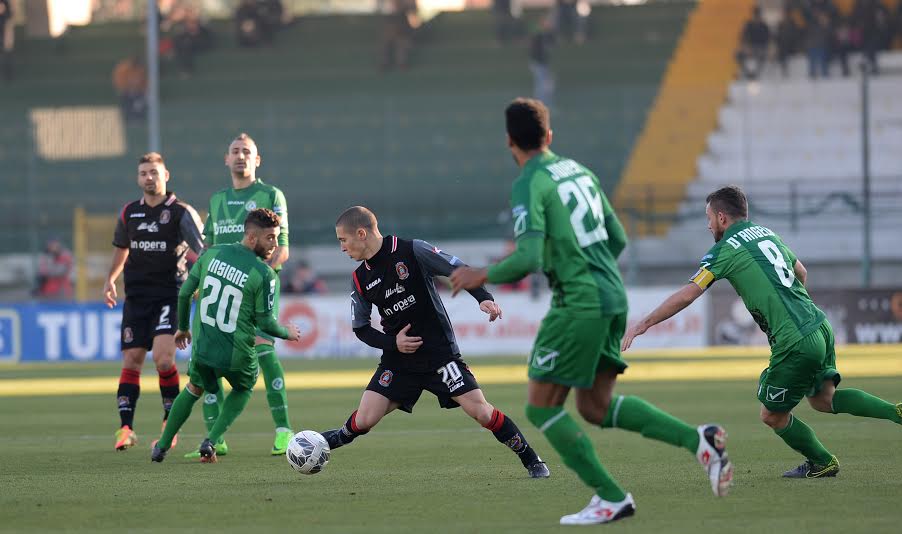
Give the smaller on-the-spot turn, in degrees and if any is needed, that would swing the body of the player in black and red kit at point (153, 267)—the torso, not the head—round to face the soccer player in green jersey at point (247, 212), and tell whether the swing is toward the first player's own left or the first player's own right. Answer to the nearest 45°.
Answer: approximately 45° to the first player's own left

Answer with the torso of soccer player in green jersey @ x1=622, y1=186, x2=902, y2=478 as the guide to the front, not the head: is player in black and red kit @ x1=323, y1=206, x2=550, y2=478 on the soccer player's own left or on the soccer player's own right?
on the soccer player's own left

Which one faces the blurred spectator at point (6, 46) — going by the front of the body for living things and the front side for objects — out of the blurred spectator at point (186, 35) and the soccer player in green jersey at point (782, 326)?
the soccer player in green jersey

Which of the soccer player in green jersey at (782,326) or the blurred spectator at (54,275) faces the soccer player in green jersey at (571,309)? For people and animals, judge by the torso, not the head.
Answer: the blurred spectator

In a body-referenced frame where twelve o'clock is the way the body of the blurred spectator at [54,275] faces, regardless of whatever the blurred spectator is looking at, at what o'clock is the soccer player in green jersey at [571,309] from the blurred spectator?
The soccer player in green jersey is roughly at 12 o'clock from the blurred spectator.

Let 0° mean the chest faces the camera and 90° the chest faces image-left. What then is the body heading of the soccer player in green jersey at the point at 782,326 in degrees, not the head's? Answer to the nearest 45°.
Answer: approximately 135°

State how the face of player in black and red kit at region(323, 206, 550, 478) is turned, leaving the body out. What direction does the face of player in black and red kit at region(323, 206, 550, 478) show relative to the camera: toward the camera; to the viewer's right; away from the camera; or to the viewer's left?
to the viewer's left

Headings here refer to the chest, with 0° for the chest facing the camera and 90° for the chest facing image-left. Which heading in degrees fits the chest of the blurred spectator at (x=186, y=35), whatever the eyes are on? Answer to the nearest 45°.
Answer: approximately 0°
